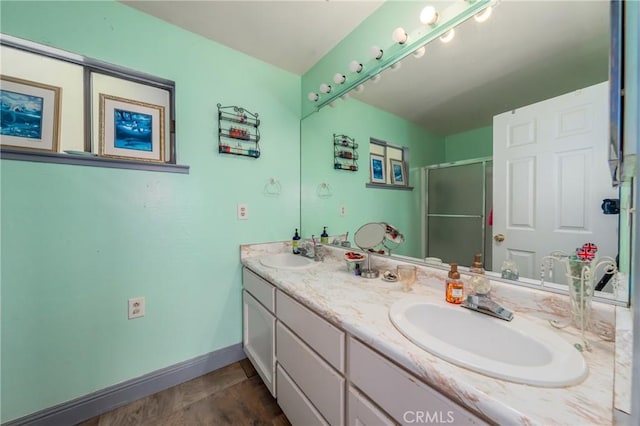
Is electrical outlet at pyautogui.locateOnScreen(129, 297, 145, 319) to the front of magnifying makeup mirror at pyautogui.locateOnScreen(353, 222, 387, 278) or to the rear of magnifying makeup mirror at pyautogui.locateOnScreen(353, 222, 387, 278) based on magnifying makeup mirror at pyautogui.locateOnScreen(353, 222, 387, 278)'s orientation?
to the front

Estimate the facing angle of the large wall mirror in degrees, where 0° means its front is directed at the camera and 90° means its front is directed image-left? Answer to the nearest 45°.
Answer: approximately 45°

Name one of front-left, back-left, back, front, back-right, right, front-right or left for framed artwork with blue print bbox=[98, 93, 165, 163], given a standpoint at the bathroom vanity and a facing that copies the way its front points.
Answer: front-right

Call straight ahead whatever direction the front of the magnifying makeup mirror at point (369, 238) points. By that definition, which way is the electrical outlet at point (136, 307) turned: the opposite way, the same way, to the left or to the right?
to the left

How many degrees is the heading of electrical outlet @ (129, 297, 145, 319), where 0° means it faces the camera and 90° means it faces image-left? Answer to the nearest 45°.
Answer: approximately 0°

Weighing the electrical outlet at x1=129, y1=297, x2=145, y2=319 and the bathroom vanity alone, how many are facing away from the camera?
0

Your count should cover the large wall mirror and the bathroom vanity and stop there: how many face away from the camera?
0

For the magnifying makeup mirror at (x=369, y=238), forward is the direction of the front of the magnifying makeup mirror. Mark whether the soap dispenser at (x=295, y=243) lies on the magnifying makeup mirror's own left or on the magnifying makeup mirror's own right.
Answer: on the magnifying makeup mirror's own right

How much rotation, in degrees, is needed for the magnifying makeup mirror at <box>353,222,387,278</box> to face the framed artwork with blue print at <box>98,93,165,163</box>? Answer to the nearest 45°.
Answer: approximately 45° to its right

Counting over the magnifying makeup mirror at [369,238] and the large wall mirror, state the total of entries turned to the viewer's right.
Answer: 0
